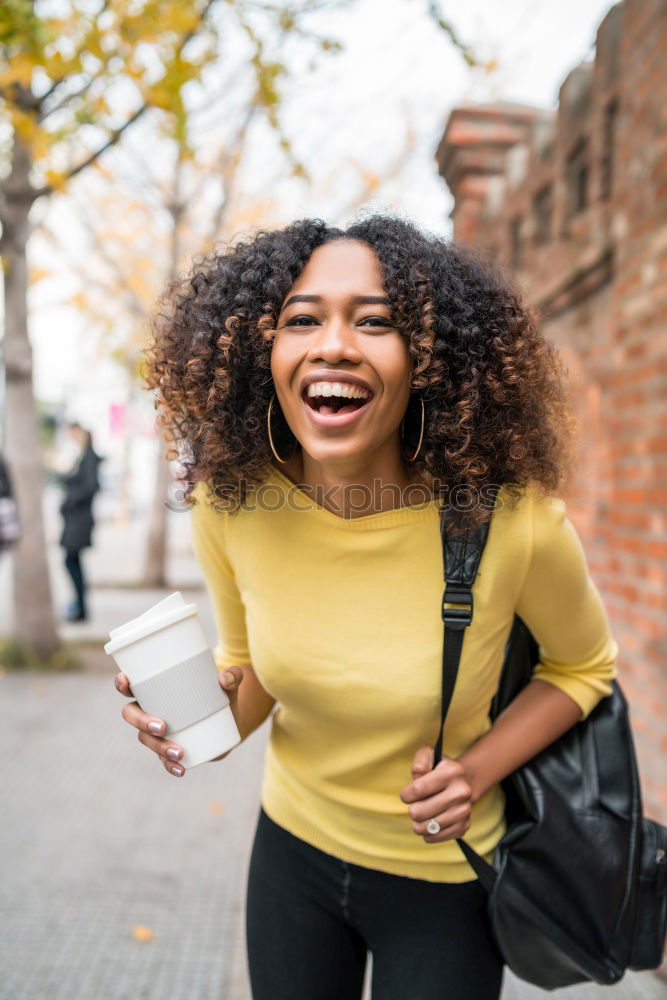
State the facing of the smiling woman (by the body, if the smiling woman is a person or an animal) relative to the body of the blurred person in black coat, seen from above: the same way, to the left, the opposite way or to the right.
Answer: to the left

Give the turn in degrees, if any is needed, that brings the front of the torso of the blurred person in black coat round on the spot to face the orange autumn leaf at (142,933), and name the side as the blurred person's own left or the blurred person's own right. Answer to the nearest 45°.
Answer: approximately 90° to the blurred person's own left

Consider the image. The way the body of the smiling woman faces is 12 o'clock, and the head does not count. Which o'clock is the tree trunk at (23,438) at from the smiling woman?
The tree trunk is roughly at 5 o'clock from the smiling woman.

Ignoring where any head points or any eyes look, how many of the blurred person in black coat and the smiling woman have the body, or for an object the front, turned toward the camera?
1

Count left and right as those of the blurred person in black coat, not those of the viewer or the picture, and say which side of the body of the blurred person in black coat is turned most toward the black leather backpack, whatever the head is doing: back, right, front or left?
left

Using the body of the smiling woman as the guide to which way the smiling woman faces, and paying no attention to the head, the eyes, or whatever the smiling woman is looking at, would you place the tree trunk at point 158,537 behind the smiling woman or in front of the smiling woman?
behind

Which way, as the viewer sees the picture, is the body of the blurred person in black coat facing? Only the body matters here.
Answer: to the viewer's left

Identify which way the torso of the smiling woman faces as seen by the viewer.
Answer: toward the camera

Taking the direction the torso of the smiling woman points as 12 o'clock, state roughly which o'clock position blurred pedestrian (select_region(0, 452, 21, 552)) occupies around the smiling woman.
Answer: The blurred pedestrian is roughly at 5 o'clock from the smiling woman.

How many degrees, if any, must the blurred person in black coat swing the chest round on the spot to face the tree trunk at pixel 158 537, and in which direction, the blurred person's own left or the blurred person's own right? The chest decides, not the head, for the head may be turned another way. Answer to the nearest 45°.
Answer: approximately 135° to the blurred person's own right

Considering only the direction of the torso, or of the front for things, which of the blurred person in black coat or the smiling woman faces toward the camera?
the smiling woman

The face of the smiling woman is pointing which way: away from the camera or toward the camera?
toward the camera
